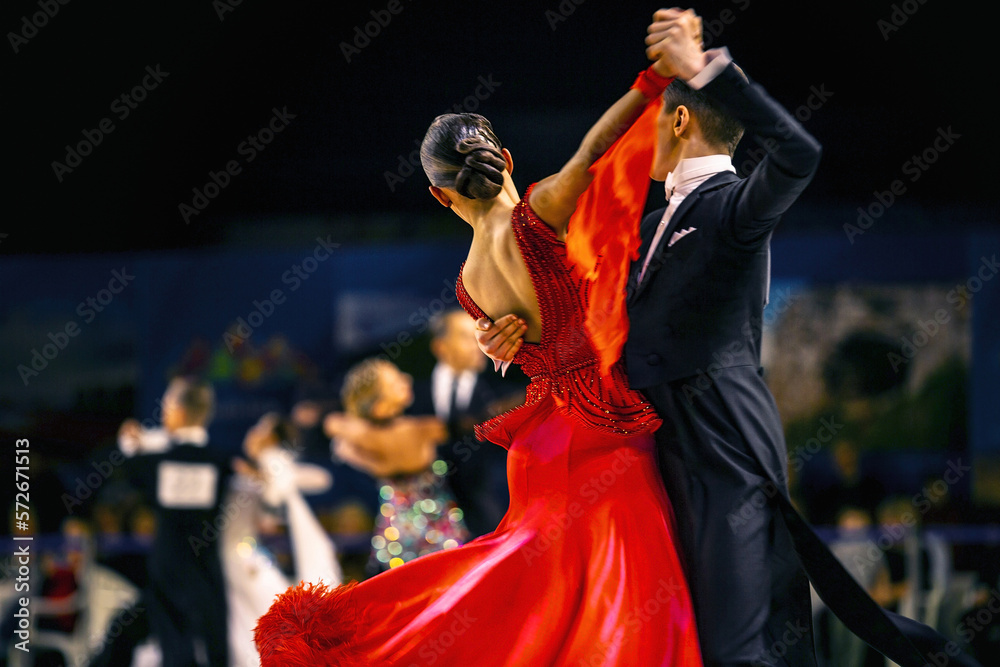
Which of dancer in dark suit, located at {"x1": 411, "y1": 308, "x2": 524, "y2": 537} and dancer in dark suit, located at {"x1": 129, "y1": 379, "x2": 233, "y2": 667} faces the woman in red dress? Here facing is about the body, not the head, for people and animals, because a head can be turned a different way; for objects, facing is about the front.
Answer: dancer in dark suit, located at {"x1": 411, "y1": 308, "x2": 524, "y2": 537}

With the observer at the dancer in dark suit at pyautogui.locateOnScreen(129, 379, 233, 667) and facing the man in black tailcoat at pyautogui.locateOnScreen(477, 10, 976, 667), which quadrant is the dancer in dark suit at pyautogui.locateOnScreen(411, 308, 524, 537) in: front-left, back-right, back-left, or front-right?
front-left

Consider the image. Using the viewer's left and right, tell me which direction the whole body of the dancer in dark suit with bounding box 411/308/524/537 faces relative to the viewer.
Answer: facing the viewer

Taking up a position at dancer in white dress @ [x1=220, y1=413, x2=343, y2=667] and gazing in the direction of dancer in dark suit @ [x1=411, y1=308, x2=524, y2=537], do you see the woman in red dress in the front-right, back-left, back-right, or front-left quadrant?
front-right

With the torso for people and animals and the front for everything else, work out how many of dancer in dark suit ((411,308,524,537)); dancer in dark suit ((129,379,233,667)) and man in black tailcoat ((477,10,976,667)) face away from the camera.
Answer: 1

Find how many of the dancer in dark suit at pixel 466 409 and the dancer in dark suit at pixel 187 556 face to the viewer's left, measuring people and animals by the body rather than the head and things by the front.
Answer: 0

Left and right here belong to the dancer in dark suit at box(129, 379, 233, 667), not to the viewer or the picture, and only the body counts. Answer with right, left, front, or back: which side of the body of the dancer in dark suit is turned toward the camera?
back

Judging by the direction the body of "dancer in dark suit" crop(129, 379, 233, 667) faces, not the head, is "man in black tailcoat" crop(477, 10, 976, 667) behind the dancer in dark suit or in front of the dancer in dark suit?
behind

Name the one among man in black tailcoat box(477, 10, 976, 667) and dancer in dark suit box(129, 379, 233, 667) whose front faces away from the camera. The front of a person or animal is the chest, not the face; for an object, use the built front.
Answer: the dancer in dark suit

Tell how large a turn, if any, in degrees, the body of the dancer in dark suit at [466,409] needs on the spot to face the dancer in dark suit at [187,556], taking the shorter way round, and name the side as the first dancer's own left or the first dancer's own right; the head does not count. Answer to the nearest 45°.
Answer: approximately 90° to the first dancer's own right

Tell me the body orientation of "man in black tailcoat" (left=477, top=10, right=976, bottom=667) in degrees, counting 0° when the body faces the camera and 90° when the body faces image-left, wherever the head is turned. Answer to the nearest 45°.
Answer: approximately 90°

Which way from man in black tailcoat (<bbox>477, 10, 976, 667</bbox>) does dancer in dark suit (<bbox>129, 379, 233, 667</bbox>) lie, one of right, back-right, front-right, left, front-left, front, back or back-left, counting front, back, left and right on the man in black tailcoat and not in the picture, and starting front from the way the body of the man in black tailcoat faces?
front-right

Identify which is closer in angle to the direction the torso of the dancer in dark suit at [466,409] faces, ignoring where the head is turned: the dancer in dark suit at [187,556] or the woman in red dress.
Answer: the woman in red dress

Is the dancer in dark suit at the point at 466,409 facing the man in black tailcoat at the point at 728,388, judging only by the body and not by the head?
yes
